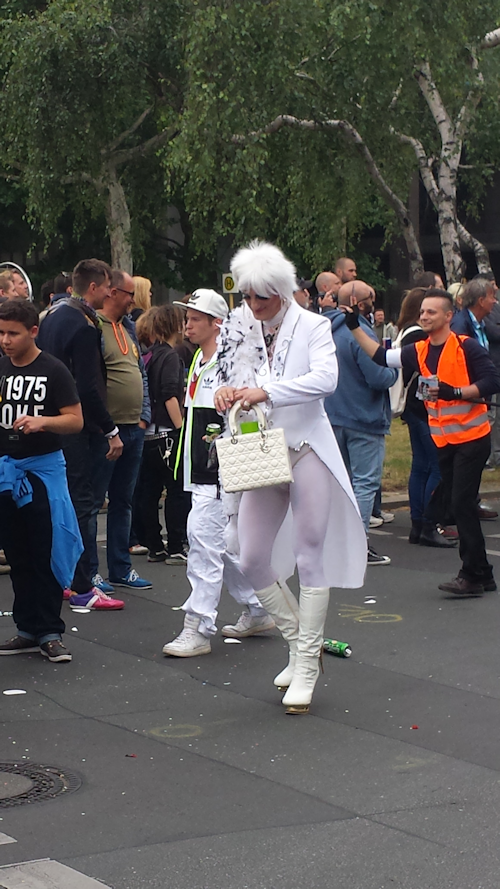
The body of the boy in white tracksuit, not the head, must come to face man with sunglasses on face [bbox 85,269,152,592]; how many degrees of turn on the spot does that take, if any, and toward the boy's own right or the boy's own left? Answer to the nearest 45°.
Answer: approximately 135° to the boy's own right

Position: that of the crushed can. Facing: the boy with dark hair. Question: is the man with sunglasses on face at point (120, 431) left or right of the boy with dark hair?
right

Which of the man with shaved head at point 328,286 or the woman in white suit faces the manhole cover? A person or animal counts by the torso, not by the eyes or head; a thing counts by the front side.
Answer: the woman in white suit

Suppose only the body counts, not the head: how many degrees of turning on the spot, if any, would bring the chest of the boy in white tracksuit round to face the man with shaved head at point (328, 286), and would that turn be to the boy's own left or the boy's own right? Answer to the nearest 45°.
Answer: approximately 135° to the boy's own right

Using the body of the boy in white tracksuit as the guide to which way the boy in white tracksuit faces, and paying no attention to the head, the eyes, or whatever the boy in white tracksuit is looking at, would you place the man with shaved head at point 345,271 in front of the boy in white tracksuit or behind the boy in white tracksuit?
behind

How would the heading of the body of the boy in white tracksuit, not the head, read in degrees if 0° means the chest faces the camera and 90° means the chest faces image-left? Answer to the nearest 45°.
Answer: approximately 45°
